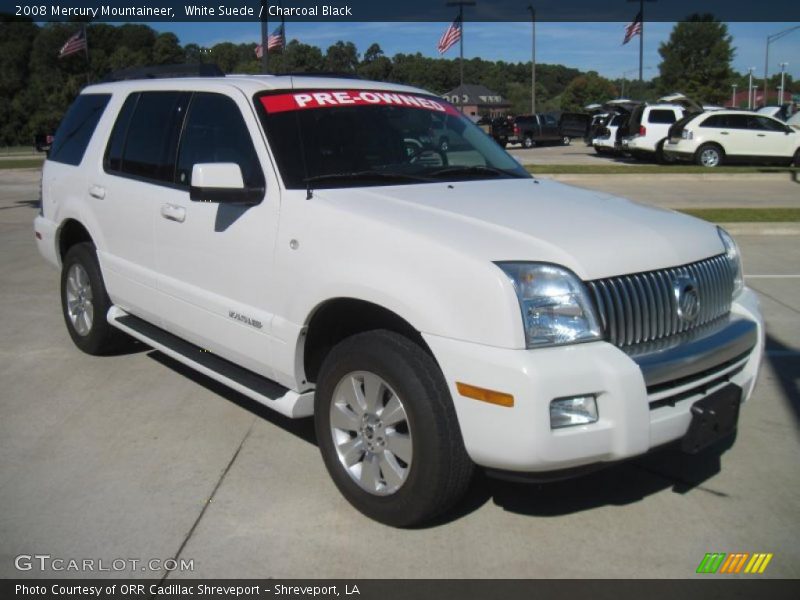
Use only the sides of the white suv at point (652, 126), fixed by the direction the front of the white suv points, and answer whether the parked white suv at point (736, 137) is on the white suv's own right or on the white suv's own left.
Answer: on the white suv's own right

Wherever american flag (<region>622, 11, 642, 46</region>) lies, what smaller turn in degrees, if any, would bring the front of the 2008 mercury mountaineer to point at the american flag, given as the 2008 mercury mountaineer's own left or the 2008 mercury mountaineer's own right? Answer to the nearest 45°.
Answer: approximately 135° to the 2008 mercury mountaineer's own left

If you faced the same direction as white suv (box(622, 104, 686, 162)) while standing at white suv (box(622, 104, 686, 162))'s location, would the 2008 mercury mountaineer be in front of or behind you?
behind

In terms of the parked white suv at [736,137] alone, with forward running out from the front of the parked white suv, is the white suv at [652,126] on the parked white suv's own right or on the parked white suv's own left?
on the parked white suv's own left

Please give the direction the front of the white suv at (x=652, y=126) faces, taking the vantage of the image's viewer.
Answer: facing away from the viewer and to the right of the viewer

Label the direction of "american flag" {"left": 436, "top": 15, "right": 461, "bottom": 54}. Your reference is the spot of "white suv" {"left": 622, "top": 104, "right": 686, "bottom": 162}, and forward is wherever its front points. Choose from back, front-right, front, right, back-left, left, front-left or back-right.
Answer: left

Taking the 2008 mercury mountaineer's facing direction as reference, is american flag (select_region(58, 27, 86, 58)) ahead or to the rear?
to the rear

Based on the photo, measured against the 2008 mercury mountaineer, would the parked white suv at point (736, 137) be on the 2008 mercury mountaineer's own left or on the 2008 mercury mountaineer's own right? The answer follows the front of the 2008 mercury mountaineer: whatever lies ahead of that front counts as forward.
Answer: on the 2008 mercury mountaineer's own left

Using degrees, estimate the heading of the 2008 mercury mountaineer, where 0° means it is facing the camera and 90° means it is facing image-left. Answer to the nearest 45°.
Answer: approximately 315°

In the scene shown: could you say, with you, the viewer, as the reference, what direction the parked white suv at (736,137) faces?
facing away from the viewer and to the right of the viewer

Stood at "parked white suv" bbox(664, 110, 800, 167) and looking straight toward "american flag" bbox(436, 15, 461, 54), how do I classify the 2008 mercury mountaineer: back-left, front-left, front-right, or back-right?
back-left

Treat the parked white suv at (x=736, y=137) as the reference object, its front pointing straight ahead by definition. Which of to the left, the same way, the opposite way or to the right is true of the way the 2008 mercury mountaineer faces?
to the right
